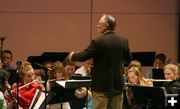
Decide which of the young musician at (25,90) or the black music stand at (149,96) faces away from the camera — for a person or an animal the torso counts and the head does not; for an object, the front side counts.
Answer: the black music stand

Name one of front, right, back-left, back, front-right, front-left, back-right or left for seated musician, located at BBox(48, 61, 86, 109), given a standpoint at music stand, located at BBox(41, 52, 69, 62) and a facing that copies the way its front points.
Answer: back

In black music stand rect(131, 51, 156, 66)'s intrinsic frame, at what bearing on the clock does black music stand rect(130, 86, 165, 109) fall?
black music stand rect(130, 86, 165, 109) is roughly at 6 o'clock from black music stand rect(131, 51, 156, 66).

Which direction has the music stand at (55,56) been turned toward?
away from the camera

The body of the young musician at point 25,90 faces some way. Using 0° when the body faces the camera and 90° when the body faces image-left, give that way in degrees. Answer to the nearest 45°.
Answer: approximately 315°

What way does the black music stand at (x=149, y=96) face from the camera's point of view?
away from the camera

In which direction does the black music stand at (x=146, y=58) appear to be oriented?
away from the camera

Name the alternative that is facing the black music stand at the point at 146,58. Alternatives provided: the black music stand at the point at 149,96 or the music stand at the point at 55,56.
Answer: the black music stand at the point at 149,96

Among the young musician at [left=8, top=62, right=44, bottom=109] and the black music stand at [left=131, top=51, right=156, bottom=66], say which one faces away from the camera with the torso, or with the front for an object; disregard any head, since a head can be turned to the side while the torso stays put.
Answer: the black music stand

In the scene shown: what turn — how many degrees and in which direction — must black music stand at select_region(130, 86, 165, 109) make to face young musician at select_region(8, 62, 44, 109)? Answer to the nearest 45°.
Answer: approximately 90° to its left

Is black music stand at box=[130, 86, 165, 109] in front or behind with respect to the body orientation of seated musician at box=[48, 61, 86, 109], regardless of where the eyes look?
in front
